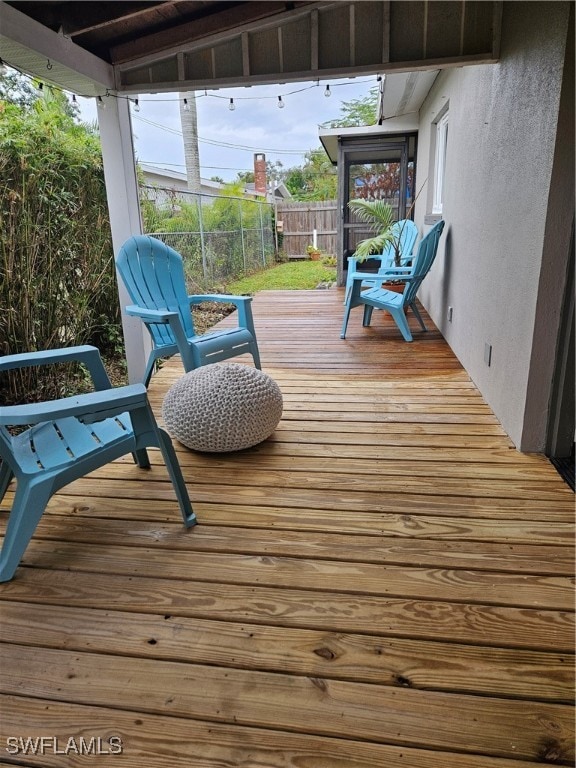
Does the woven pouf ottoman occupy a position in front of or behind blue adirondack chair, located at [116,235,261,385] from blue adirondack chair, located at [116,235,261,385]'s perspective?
in front

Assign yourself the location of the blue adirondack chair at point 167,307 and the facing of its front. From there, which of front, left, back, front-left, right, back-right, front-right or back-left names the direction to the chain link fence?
back-left

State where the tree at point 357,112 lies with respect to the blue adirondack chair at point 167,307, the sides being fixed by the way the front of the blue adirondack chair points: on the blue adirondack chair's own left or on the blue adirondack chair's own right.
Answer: on the blue adirondack chair's own left

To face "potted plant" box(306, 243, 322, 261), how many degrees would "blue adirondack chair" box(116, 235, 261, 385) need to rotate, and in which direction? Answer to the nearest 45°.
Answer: approximately 135° to its left

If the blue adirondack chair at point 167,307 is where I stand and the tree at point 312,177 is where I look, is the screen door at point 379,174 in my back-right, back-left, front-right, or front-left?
front-right

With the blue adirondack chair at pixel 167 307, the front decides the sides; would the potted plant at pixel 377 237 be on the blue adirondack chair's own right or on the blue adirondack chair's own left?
on the blue adirondack chair's own left

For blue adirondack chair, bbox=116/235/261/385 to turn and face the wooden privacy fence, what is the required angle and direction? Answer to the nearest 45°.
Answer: approximately 135° to its left

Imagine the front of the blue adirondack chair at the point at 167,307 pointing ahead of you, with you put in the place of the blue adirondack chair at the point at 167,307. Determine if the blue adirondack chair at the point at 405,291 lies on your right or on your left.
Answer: on your left

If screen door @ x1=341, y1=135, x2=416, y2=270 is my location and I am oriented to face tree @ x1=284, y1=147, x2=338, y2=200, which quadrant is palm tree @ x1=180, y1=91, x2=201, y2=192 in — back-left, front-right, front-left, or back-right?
front-left

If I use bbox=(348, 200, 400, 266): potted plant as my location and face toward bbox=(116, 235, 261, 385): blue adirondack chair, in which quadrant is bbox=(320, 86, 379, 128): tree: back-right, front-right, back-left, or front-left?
back-right

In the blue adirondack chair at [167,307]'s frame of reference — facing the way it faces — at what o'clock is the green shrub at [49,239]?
The green shrub is roughly at 5 o'clock from the blue adirondack chair.

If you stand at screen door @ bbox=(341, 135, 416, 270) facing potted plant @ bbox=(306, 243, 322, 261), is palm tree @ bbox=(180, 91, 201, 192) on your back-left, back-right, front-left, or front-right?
front-left

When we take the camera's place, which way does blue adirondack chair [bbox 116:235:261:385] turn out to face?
facing the viewer and to the right of the viewer

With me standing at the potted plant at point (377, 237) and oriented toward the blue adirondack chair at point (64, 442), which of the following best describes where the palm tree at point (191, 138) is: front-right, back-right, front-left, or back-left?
back-right

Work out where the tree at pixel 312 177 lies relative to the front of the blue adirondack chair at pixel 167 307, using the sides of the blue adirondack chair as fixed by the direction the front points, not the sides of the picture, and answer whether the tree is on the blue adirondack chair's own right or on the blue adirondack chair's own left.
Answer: on the blue adirondack chair's own left
